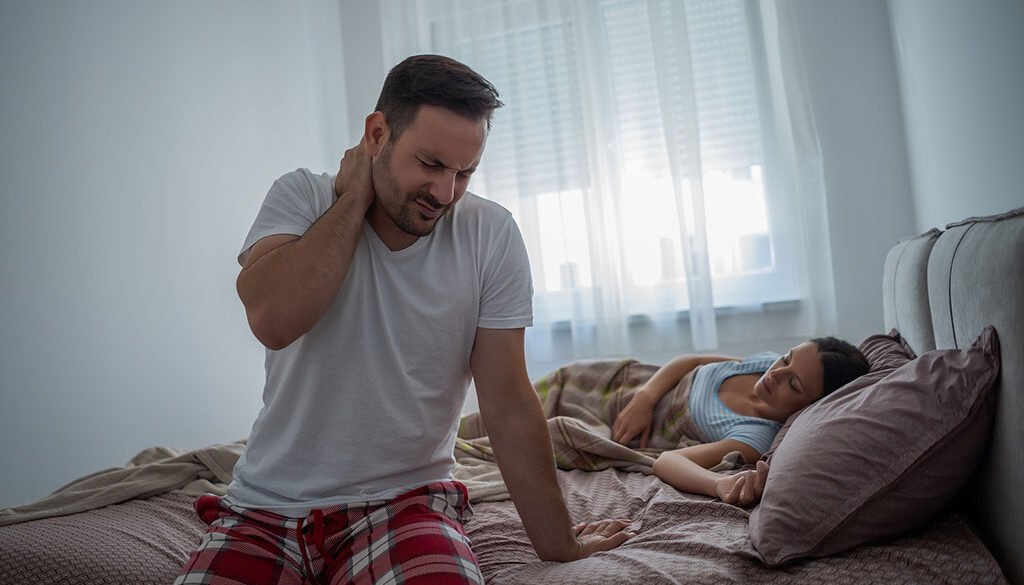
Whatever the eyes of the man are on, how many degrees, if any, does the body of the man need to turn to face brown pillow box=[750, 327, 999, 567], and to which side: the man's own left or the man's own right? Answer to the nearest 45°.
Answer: approximately 90° to the man's own left

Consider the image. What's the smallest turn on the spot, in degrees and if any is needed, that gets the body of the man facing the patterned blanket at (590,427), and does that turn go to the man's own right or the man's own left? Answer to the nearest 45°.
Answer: approximately 135° to the man's own left

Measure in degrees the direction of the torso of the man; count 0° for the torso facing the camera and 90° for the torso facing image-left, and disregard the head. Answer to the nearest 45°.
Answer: approximately 0°

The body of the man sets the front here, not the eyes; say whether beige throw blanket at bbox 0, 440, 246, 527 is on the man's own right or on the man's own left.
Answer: on the man's own right

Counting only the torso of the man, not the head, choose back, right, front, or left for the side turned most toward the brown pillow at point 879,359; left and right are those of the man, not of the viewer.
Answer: left

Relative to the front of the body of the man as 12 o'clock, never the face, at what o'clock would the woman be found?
The woman is roughly at 8 o'clock from the man.

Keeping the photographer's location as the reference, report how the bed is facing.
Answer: facing to the left of the viewer
